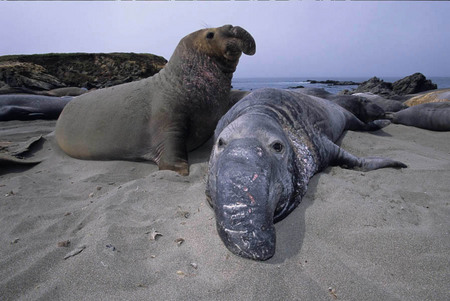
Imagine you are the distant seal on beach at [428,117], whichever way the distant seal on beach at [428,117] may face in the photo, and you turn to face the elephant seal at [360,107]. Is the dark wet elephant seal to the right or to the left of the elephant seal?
left

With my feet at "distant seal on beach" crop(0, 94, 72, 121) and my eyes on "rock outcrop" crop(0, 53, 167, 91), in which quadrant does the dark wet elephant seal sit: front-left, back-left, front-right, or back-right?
back-right

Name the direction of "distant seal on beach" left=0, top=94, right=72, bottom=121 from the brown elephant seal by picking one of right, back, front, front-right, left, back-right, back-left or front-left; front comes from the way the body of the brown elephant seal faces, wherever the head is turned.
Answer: back-left

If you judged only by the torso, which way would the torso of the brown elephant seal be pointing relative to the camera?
to the viewer's right

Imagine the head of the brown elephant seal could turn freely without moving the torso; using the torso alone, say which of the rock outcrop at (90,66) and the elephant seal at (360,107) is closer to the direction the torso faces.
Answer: the elephant seal

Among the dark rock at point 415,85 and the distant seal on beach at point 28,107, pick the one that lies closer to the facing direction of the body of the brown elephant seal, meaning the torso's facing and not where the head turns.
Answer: the dark rock
